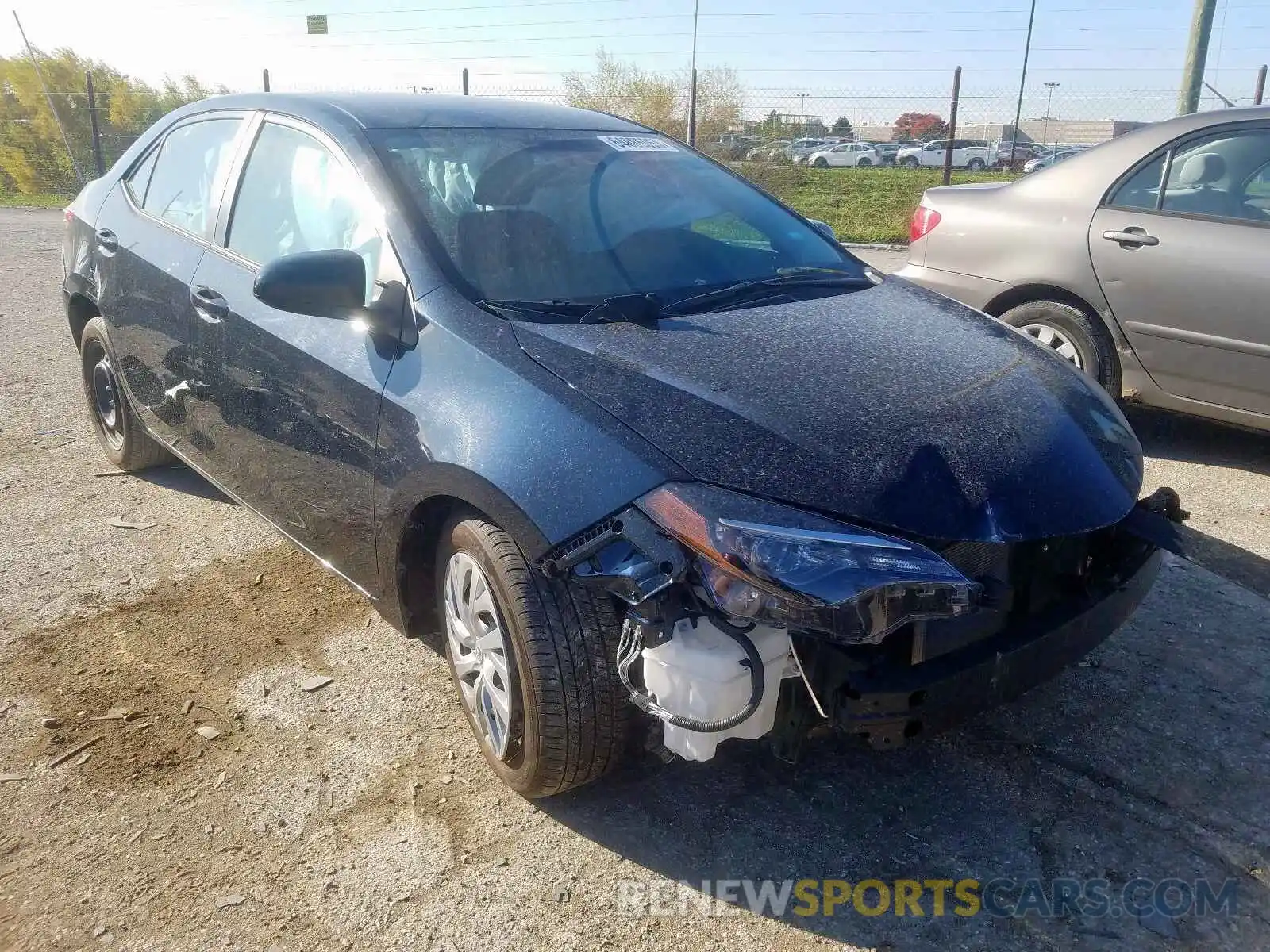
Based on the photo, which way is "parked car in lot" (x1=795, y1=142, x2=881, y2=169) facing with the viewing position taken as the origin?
facing to the left of the viewer

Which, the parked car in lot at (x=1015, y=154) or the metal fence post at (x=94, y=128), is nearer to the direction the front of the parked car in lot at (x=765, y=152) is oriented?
the metal fence post

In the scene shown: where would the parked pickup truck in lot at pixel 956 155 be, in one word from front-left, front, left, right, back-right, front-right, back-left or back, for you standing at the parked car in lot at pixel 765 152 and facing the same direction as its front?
back

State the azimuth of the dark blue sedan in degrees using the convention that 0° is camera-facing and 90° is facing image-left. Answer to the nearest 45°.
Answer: approximately 315°

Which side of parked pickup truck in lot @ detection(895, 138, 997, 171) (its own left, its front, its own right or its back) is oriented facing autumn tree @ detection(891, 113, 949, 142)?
right

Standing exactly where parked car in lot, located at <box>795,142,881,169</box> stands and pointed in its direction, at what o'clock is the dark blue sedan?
The dark blue sedan is roughly at 9 o'clock from the parked car in lot.

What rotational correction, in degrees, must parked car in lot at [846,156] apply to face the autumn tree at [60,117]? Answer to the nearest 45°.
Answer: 0° — it already faces it

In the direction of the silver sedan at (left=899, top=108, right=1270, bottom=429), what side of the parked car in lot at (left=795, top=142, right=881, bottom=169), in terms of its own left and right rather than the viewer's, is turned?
left

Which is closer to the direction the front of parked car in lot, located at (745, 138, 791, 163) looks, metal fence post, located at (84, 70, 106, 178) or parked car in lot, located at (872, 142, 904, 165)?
the metal fence post
